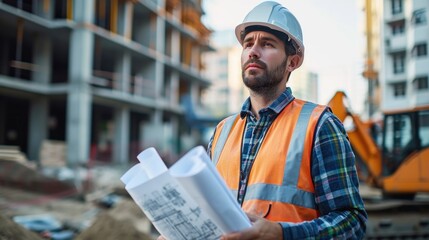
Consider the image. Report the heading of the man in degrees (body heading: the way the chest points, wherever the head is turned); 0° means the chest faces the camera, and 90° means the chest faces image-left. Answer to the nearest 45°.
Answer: approximately 45°

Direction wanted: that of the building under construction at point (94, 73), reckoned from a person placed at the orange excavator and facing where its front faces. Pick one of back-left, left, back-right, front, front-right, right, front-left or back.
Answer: front-right

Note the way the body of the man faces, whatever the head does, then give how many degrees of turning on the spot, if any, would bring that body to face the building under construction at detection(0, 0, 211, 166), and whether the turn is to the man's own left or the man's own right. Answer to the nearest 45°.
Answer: approximately 90° to the man's own right

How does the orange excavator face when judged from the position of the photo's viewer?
facing to the left of the viewer
